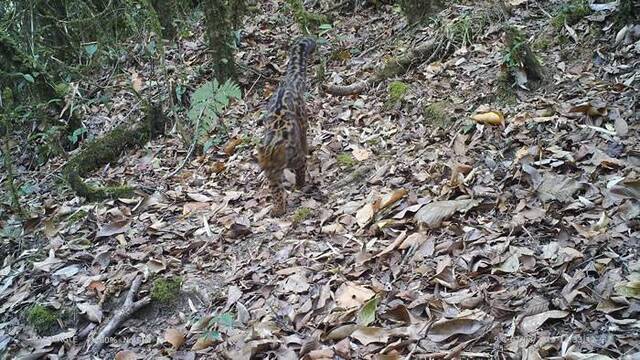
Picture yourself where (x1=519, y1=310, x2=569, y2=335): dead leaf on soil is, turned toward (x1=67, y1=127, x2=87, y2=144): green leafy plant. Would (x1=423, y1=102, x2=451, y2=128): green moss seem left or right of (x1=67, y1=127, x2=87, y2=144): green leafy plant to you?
right
